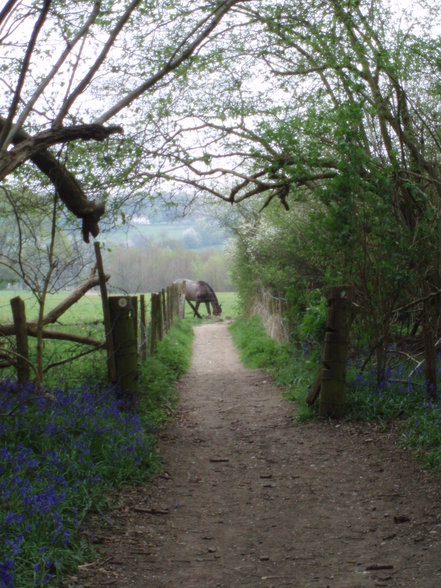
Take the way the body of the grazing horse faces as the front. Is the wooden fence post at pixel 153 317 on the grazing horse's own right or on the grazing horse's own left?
on the grazing horse's own right

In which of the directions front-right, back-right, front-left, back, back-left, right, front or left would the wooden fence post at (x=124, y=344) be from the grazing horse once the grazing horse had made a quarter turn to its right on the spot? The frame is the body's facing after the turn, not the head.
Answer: front

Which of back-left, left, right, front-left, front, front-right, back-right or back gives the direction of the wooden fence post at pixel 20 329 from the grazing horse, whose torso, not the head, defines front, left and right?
right

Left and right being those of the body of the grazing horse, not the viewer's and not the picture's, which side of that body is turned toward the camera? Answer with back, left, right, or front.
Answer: right

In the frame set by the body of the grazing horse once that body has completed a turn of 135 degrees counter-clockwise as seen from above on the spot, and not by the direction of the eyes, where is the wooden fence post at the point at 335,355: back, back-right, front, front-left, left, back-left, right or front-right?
back-left

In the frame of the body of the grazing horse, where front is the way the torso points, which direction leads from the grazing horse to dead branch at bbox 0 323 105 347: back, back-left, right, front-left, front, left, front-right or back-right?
right
